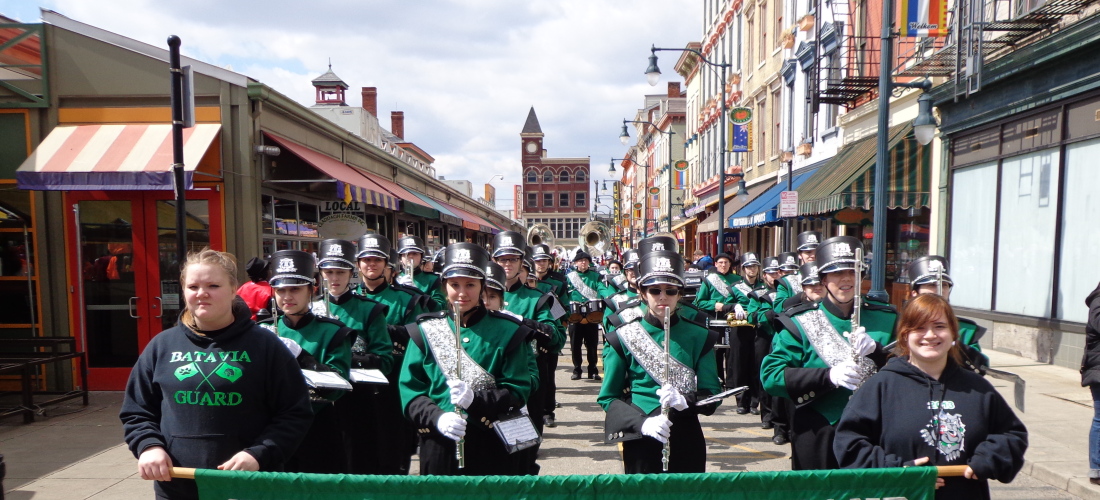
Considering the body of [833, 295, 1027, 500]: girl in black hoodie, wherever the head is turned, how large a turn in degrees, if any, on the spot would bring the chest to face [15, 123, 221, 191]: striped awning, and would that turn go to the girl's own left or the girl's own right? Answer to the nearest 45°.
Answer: approximately 90° to the girl's own right

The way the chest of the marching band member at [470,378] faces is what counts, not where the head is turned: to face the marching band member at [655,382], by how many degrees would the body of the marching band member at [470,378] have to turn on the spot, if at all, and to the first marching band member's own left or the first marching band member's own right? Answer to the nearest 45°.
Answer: approximately 90° to the first marching band member's own left

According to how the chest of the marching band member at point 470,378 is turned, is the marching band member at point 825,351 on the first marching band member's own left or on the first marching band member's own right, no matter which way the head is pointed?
on the first marching band member's own left

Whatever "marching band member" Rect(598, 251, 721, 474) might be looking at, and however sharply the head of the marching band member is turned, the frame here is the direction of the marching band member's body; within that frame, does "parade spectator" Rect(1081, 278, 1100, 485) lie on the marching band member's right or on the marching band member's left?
on the marching band member's left

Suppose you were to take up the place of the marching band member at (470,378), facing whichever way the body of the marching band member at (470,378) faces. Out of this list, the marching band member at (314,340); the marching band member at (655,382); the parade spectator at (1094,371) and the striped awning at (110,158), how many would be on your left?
2

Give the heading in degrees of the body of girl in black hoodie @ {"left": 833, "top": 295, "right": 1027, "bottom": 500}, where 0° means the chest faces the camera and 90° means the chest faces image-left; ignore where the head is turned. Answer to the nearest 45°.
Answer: approximately 0°

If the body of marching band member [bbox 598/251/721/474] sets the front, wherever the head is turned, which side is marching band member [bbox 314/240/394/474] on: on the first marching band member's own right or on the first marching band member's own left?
on the first marching band member's own right

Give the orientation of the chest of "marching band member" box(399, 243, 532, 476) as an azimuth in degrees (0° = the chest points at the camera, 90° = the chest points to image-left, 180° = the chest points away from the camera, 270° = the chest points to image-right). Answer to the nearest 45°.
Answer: approximately 0°
